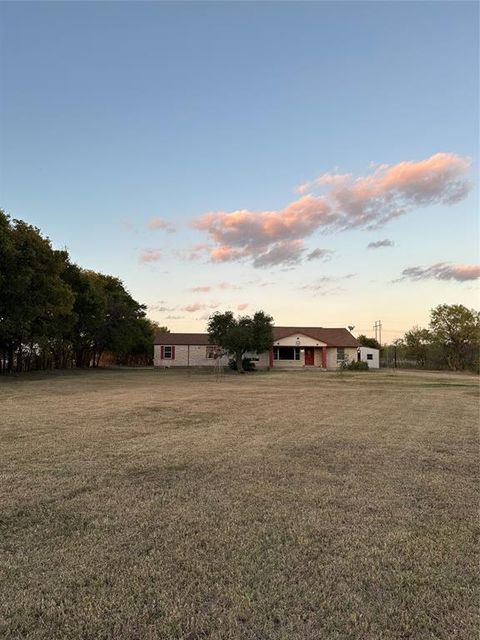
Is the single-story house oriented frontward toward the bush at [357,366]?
no

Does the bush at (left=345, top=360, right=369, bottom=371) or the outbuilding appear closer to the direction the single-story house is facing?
the bush

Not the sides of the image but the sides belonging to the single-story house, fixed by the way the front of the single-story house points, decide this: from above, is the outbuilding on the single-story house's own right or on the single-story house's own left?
on the single-story house's own left

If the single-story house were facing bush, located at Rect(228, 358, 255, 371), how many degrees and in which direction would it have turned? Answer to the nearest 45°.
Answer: approximately 45° to its right

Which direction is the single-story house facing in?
toward the camera

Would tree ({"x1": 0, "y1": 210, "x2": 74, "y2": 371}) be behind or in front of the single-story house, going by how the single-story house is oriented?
in front

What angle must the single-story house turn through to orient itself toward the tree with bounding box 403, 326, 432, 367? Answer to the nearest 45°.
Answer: approximately 90° to its left

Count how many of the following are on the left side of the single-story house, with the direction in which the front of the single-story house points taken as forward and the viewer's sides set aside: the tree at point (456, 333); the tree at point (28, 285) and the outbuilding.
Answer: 2

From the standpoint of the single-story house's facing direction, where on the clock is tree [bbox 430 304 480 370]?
The tree is roughly at 9 o'clock from the single-story house.
